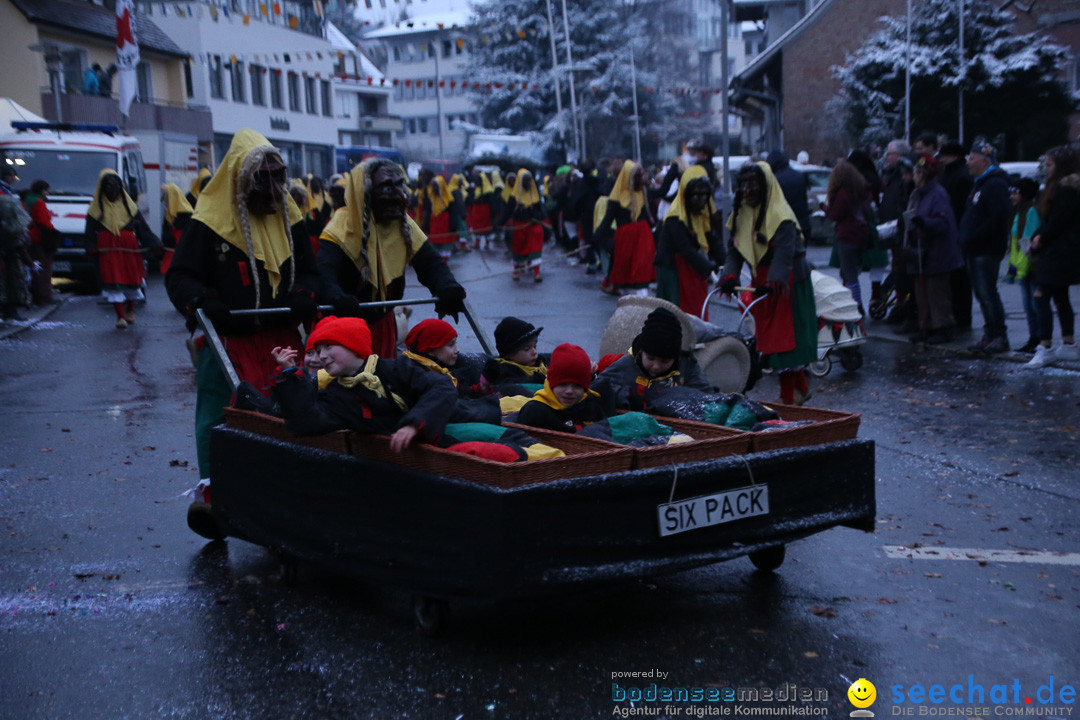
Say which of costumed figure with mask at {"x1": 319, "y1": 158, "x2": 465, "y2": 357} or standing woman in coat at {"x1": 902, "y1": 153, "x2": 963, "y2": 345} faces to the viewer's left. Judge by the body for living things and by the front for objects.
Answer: the standing woman in coat

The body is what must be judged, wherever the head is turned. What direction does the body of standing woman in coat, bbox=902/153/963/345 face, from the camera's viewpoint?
to the viewer's left

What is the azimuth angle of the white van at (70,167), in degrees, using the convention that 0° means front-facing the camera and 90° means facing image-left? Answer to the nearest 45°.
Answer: approximately 0°

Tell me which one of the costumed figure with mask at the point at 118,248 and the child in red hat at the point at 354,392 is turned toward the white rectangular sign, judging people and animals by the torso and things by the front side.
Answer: the costumed figure with mask

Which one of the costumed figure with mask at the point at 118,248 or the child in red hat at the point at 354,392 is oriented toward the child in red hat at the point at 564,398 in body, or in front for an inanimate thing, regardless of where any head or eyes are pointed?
the costumed figure with mask

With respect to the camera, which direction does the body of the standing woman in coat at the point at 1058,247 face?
to the viewer's left

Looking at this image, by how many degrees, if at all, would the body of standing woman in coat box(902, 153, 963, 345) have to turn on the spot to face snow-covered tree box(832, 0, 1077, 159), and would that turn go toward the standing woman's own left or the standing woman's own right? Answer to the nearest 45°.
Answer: approximately 90° to the standing woman's own right

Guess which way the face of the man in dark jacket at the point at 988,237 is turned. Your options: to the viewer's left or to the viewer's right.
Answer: to the viewer's left

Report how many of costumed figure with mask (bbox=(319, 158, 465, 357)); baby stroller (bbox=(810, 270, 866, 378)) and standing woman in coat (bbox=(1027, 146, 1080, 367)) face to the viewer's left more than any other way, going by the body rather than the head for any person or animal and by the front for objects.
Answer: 2

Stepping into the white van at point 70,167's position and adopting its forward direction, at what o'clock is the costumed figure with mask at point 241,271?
The costumed figure with mask is roughly at 12 o'clock from the white van.

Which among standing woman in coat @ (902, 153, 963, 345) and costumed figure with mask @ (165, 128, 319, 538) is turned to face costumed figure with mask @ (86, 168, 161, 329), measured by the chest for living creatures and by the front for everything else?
the standing woman in coat

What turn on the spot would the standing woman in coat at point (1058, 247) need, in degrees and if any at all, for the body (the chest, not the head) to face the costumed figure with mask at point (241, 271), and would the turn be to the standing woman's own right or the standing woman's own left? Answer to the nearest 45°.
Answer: approximately 45° to the standing woman's own left

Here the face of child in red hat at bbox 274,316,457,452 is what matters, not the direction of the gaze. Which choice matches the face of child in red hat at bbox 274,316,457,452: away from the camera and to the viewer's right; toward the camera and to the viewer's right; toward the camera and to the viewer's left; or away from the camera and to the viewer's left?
toward the camera and to the viewer's left

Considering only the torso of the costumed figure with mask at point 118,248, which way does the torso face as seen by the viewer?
toward the camera
